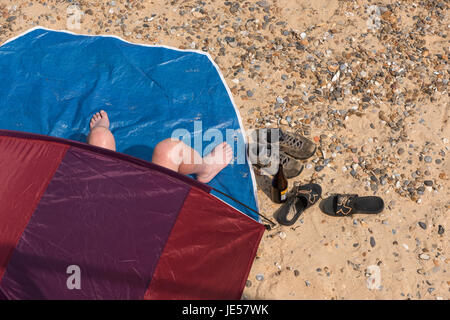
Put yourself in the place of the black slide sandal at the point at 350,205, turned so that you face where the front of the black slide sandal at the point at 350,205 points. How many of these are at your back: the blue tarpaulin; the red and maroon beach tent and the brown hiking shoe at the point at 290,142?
0

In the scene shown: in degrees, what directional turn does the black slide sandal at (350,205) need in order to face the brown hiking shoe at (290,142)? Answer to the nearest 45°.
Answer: approximately 45° to its right

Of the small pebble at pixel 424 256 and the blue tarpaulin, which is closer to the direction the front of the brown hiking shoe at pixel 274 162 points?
the small pebble

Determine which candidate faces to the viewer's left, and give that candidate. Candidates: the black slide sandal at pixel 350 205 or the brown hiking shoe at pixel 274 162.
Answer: the black slide sandal

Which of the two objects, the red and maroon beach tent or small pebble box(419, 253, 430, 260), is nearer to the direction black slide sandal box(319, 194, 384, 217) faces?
the red and maroon beach tent

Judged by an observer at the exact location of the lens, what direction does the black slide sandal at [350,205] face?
facing to the left of the viewer

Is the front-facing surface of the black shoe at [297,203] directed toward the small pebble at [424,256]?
no

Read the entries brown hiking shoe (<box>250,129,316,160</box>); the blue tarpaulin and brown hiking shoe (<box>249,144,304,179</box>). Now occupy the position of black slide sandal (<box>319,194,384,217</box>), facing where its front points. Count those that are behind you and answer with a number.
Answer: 0

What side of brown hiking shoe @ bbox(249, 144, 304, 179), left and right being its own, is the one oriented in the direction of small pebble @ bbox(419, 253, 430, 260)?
front

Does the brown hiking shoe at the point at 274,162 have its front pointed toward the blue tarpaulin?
no

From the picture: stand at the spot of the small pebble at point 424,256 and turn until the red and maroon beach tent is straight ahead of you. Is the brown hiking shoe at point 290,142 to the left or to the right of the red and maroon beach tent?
right

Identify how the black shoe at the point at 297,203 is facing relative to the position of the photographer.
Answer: facing away from the viewer and to the right of the viewer

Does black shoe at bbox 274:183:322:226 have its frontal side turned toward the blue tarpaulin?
no

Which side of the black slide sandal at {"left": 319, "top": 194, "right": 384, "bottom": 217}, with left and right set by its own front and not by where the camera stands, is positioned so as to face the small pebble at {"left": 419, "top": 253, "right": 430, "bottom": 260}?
back
